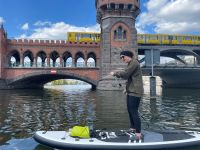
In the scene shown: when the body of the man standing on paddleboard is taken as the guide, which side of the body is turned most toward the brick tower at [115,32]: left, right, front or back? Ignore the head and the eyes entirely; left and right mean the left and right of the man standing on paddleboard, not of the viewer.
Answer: right

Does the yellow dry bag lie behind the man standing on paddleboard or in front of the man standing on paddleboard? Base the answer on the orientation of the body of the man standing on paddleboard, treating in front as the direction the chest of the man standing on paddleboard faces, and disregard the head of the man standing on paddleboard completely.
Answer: in front

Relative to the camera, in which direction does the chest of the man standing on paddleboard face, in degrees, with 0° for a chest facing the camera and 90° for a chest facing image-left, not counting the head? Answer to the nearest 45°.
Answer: approximately 90°

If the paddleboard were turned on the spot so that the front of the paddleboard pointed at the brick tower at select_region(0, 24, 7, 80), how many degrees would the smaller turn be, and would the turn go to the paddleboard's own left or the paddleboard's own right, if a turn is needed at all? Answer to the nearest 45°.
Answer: approximately 45° to the paddleboard's own right

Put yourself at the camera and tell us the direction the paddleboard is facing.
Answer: facing to the left of the viewer

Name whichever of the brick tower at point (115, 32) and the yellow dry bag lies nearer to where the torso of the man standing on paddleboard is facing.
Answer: the yellow dry bag

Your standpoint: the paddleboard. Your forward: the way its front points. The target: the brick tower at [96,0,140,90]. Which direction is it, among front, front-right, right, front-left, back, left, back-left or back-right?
right
